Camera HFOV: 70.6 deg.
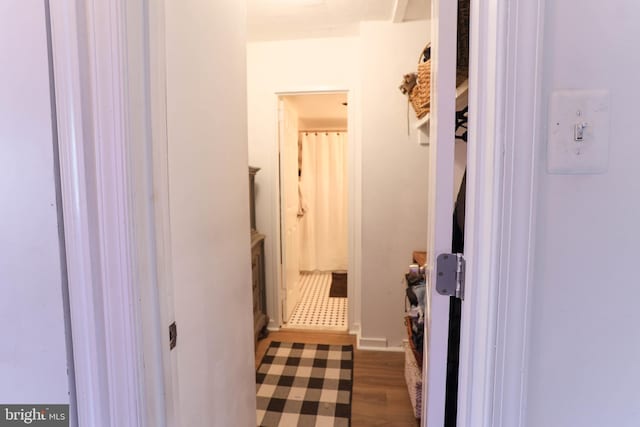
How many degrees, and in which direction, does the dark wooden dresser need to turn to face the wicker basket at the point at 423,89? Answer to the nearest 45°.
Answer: approximately 45° to its right

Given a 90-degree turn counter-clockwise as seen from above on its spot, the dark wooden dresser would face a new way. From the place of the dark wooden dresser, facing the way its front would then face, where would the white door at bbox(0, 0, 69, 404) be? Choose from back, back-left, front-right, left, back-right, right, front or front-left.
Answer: back

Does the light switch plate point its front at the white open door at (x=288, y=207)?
no

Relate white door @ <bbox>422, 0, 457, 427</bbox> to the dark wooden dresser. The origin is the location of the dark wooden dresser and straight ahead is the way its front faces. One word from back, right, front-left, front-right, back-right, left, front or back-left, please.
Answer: right

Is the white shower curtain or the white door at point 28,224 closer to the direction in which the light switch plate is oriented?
the white door

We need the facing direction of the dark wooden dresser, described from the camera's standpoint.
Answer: facing to the right of the viewer

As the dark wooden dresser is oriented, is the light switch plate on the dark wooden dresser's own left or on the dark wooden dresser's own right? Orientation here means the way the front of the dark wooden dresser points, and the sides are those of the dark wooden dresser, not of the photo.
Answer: on the dark wooden dresser's own right

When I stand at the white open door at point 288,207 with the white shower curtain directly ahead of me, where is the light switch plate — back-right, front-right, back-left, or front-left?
back-right

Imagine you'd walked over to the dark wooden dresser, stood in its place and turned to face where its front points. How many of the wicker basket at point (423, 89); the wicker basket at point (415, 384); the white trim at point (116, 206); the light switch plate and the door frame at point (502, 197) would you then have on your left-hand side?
0

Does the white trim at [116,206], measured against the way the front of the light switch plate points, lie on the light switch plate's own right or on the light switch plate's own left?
on the light switch plate's own right

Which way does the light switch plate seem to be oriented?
toward the camera

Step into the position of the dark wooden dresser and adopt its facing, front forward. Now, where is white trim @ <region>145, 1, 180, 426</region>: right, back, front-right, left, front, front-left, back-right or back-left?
right
